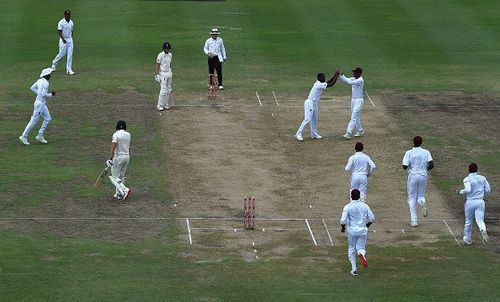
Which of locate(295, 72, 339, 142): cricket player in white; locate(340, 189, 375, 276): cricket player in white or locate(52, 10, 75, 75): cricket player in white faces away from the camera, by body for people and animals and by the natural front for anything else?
locate(340, 189, 375, 276): cricket player in white

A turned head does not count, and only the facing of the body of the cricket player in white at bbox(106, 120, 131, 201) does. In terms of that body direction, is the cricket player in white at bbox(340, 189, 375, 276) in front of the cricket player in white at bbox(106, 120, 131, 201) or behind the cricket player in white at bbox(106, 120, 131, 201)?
behind

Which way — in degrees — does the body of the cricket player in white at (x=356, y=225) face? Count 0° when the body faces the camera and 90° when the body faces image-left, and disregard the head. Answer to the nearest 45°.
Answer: approximately 180°

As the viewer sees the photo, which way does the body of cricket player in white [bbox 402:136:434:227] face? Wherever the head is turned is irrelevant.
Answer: away from the camera

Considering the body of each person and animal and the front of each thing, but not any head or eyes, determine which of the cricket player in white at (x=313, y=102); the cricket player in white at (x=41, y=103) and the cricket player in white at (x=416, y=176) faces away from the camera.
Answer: the cricket player in white at (x=416, y=176)

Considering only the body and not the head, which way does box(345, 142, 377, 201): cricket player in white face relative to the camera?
away from the camera

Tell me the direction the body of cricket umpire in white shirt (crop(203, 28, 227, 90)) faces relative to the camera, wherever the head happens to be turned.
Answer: toward the camera
